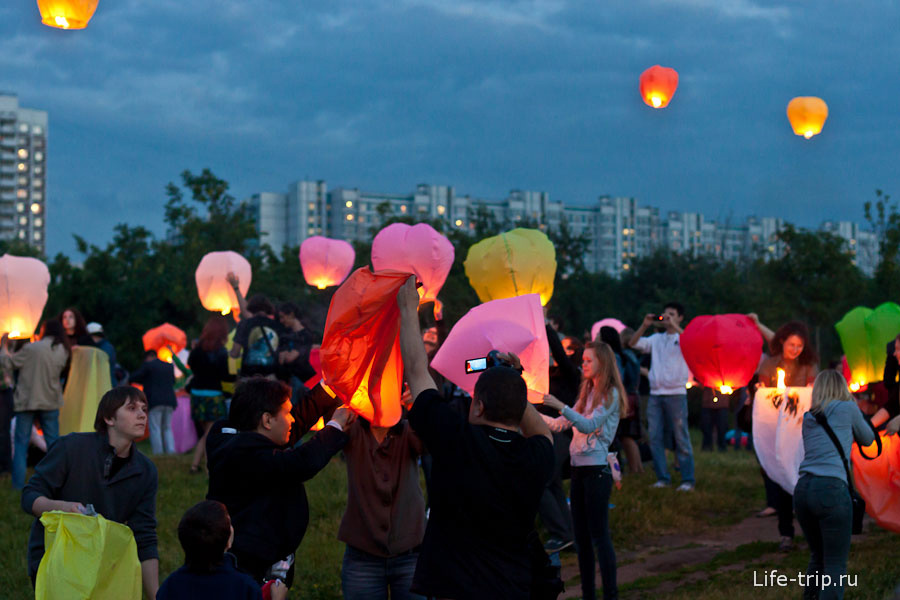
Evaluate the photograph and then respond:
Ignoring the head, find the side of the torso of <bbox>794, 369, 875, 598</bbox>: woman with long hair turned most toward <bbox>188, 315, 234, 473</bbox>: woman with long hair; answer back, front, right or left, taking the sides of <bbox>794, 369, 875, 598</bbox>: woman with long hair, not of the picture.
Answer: left

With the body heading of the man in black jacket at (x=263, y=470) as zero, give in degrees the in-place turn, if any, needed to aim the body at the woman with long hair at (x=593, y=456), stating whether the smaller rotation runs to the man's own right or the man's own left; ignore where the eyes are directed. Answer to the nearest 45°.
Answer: approximately 45° to the man's own left

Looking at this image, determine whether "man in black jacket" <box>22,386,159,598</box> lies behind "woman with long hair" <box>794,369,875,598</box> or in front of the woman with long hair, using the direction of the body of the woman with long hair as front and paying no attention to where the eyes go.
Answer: behind

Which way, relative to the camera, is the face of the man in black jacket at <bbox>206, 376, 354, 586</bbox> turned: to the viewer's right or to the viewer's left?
to the viewer's right

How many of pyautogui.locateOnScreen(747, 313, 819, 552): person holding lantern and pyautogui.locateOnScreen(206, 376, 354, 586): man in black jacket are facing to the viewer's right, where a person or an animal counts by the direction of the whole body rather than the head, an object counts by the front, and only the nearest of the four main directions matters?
1

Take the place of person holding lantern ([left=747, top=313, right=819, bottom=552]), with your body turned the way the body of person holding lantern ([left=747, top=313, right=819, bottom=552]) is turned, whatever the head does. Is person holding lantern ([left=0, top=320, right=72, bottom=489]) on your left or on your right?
on your right

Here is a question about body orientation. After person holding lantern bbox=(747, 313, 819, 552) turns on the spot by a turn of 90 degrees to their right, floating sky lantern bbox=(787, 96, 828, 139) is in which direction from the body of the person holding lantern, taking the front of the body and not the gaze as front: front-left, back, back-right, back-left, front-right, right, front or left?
right

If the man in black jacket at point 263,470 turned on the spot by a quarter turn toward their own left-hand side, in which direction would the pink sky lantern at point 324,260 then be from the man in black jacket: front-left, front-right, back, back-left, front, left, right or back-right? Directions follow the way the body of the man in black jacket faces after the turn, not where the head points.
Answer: front

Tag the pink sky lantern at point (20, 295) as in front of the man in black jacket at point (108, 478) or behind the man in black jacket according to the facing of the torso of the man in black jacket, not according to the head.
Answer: behind

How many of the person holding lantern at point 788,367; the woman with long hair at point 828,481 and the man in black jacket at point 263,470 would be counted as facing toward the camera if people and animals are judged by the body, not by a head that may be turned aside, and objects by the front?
1

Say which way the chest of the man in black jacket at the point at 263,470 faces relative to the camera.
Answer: to the viewer's right

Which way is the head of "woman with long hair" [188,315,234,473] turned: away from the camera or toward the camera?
away from the camera

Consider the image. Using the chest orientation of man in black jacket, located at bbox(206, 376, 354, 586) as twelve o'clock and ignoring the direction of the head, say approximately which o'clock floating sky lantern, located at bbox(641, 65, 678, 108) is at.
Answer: The floating sky lantern is roughly at 10 o'clock from the man in black jacket.

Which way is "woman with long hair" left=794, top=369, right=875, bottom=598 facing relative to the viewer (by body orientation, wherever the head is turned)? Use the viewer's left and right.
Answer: facing away from the viewer and to the right of the viewer

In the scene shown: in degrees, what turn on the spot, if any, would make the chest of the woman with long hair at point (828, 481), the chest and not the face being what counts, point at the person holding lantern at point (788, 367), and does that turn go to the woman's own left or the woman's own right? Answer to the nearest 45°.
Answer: approximately 45° to the woman's own left
